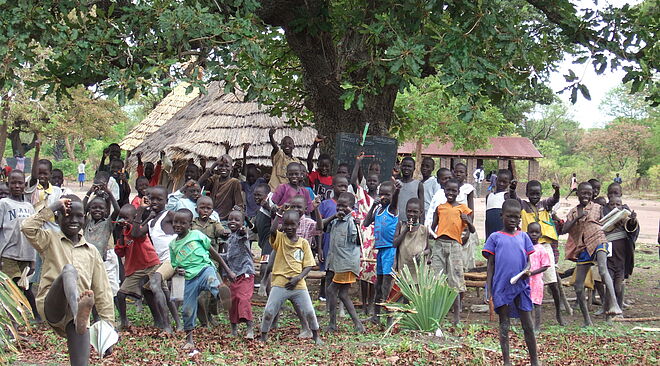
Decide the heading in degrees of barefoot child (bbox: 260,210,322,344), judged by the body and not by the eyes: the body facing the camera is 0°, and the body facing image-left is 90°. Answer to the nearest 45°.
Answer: approximately 0°

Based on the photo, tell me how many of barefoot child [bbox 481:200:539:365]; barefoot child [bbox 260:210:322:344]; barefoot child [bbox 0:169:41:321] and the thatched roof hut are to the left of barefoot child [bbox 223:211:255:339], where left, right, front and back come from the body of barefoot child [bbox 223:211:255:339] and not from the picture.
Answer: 2

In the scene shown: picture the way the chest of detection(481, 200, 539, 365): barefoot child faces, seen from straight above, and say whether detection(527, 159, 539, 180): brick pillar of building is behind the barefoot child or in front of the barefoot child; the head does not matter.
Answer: behind

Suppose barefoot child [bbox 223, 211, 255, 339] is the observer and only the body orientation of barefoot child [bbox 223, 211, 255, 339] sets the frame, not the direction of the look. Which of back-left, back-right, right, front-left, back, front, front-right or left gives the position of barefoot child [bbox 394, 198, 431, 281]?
back-left

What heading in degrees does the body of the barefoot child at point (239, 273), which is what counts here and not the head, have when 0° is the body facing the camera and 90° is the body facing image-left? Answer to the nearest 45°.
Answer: approximately 45°

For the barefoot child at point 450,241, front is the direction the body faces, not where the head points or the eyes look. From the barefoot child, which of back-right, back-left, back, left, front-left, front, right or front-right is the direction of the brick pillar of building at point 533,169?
back
